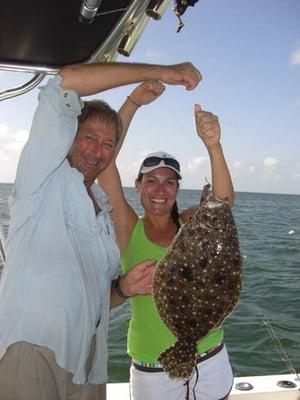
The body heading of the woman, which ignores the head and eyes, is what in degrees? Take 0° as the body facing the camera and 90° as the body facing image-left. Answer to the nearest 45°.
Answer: approximately 0°

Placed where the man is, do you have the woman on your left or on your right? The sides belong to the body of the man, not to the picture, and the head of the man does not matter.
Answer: on your left

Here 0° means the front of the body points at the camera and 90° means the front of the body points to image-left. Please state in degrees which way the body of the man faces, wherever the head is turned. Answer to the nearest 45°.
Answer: approximately 315°
